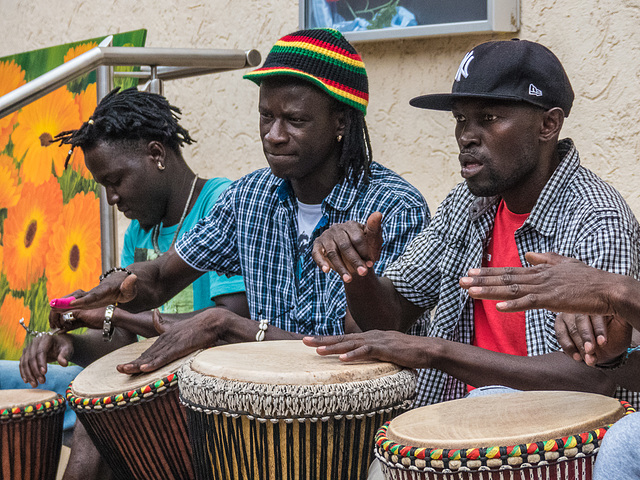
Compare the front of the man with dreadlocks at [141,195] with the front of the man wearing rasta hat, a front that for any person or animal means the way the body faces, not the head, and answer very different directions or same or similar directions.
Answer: same or similar directions

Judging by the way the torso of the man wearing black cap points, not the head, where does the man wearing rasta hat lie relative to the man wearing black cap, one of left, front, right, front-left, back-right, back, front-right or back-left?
right

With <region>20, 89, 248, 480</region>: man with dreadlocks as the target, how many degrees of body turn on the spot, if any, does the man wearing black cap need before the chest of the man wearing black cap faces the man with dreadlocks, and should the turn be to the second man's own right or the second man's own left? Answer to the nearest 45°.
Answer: approximately 90° to the second man's own right

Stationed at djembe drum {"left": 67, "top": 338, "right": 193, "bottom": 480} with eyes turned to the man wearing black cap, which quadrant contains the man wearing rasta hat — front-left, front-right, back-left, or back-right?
front-left

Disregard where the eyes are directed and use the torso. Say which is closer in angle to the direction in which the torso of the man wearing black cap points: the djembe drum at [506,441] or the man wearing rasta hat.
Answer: the djembe drum

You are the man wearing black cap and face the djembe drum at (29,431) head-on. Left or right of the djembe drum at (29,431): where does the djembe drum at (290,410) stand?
left

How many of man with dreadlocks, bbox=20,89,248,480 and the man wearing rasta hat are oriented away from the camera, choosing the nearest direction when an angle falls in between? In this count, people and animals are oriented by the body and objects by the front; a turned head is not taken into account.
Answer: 0

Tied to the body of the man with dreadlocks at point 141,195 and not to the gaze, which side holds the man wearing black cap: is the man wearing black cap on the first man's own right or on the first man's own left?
on the first man's own left

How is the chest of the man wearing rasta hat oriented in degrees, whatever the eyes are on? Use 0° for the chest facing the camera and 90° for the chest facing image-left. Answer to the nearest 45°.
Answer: approximately 45°

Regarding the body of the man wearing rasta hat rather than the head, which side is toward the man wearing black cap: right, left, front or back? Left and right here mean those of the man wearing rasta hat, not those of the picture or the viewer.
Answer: left

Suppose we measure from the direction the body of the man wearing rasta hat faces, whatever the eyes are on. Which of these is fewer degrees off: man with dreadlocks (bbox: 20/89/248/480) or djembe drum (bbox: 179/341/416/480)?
the djembe drum

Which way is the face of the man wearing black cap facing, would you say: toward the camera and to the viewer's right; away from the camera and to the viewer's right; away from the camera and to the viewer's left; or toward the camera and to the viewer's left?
toward the camera and to the viewer's left

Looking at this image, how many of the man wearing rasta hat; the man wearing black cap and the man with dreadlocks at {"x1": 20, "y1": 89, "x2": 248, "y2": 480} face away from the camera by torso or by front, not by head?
0

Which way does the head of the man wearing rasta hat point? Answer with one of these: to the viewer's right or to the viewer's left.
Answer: to the viewer's left

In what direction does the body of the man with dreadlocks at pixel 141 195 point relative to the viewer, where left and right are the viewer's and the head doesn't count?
facing the viewer and to the left of the viewer
